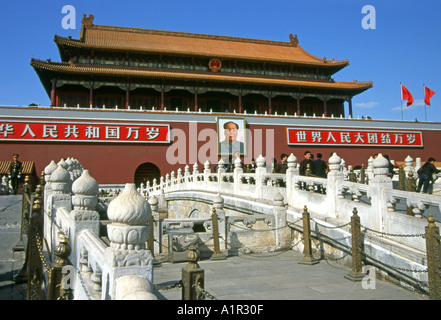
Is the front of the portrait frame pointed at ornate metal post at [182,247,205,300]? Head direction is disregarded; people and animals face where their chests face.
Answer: yes

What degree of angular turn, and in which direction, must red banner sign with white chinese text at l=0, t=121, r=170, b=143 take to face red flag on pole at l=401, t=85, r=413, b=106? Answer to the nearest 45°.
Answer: approximately 90° to its left

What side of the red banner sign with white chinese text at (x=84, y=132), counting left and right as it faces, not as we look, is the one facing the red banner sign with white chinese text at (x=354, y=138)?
left

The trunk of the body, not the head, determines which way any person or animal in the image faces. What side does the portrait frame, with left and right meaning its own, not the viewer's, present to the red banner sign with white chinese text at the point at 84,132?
right

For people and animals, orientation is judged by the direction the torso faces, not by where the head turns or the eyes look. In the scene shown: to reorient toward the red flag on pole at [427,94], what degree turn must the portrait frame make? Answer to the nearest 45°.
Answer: approximately 90° to its left

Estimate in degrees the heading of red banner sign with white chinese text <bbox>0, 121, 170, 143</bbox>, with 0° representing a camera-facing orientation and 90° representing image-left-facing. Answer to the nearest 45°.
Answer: approximately 0°

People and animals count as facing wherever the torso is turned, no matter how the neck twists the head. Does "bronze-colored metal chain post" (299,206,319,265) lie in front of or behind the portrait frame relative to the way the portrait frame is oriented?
in front

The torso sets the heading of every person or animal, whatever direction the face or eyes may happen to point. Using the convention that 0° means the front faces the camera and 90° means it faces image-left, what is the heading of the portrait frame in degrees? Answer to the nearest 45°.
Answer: approximately 0°

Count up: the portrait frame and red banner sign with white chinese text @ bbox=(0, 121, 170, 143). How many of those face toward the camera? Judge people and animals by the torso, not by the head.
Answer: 2

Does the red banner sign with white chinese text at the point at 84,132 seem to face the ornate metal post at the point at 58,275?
yes

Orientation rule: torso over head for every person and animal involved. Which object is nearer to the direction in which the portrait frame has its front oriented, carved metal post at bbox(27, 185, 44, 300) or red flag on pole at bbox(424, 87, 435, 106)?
the carved metal post

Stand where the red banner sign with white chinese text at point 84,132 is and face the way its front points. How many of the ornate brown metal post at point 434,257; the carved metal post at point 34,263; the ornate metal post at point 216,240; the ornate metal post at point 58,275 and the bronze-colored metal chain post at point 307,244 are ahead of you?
5

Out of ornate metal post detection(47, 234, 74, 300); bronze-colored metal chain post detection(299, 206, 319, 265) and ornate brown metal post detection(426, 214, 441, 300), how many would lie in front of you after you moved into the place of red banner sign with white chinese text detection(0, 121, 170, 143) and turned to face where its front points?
3
